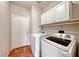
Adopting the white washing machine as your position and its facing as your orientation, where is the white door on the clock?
The white door is roughly at 3 o'clock from the white washing machine.

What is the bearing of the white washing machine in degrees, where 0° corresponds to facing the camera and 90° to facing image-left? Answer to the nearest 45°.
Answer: approximately 45°
